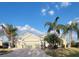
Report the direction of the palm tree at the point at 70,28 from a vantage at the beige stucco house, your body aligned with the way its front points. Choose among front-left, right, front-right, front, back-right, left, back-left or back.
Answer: left

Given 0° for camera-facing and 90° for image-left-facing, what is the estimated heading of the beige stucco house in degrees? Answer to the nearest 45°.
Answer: approximately 0°

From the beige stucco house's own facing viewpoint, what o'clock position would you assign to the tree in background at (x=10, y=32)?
The tree in background is roughly at 3 o'clock from the beige stucco house.

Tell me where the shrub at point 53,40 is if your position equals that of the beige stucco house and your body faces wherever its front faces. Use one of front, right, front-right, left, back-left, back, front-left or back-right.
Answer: left
